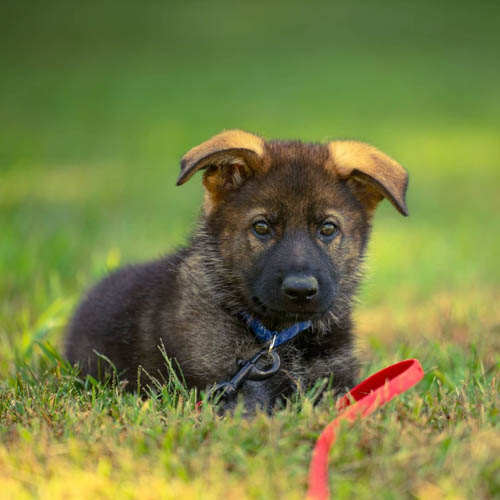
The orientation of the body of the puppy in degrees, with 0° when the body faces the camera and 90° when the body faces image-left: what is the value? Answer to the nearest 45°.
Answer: approximately 315°
